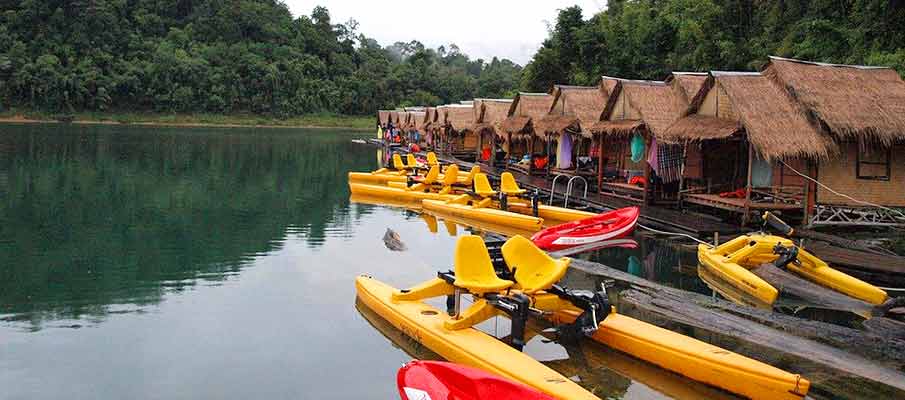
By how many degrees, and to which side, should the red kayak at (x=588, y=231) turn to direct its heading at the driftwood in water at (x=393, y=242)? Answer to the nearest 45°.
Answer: approximately 45° to its right

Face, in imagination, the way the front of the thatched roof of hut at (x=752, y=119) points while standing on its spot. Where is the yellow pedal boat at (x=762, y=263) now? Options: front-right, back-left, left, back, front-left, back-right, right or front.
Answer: front-left

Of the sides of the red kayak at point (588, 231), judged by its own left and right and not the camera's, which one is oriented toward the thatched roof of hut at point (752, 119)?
front

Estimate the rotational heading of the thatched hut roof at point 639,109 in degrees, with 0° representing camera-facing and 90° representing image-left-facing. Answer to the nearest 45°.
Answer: approximately 45°

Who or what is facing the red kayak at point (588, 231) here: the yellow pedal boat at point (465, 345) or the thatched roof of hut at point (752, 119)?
the thatched roof of hut

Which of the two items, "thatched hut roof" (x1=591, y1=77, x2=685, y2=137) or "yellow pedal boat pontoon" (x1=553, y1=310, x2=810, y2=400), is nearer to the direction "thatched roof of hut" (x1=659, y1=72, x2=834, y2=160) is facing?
the yellow pedal boat pontoon

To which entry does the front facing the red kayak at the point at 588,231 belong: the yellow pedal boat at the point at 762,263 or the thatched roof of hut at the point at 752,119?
the thatched roof of hut

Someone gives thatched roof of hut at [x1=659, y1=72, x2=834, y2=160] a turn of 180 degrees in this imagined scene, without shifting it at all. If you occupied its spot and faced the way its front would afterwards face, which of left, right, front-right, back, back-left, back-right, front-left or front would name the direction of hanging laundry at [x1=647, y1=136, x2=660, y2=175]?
left
